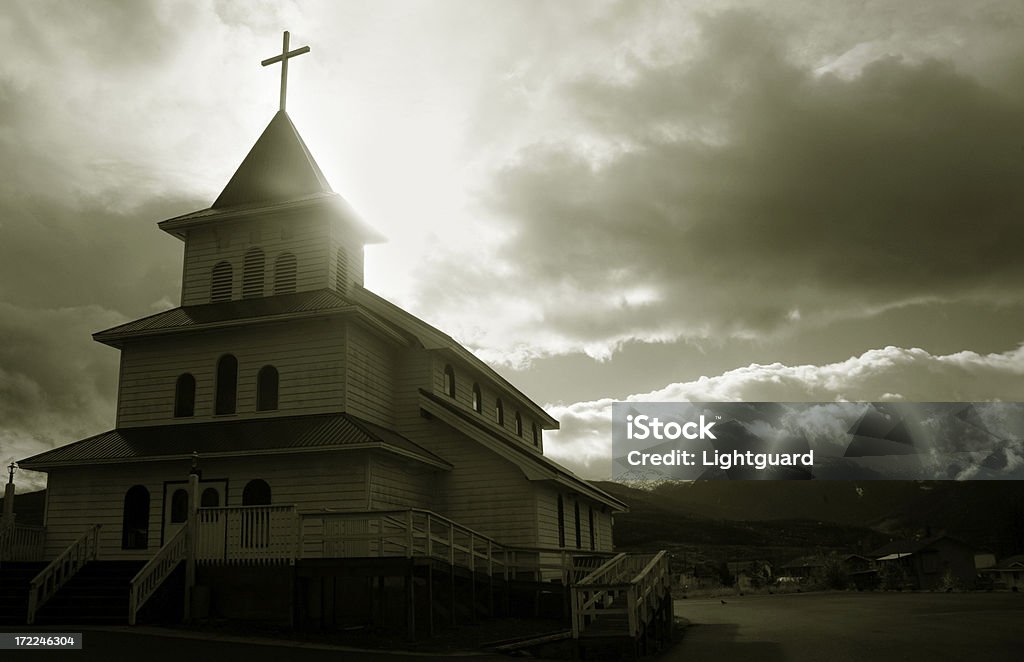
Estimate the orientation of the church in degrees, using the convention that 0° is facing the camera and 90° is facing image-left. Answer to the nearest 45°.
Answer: approximately 45°
